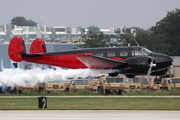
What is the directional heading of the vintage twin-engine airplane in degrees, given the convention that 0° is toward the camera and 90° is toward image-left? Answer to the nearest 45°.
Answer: approximately 270°
